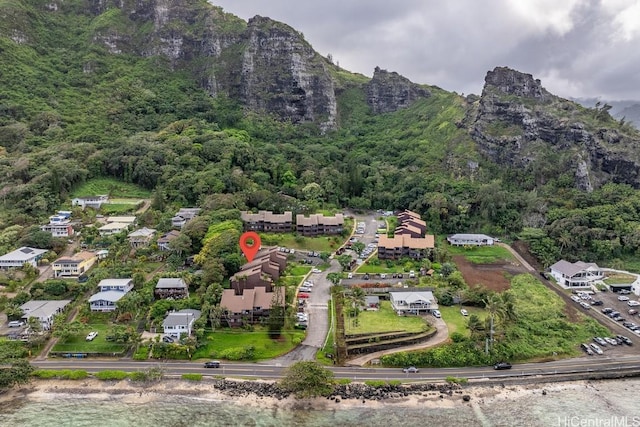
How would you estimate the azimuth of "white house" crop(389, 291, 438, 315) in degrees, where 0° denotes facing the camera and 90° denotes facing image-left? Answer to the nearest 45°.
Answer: approximately 0°

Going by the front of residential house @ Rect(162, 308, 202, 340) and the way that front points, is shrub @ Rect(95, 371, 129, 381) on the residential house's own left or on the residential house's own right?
on the residential house's own right

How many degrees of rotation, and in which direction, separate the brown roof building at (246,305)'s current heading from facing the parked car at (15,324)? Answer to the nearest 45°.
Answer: approximately 90° to its right

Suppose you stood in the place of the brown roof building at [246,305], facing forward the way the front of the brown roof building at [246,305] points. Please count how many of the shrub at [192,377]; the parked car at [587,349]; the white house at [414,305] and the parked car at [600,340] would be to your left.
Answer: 3

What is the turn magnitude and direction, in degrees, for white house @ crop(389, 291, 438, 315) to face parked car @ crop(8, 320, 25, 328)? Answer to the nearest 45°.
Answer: approximately 90° to its right

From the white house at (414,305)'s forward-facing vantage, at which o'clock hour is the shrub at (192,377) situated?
The shrub is roughly at 2 o'clock from the white house.

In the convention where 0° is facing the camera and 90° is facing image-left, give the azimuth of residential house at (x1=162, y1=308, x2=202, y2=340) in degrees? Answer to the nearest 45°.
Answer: approximately 0°

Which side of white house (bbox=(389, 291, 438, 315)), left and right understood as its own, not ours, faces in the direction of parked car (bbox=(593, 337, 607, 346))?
left

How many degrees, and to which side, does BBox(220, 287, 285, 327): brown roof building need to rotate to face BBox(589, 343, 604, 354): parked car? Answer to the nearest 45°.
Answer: approximately 90° to its left

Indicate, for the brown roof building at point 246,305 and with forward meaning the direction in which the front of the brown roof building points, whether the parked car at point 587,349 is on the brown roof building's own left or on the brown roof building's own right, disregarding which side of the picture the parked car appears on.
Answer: on the brown roof building's own left

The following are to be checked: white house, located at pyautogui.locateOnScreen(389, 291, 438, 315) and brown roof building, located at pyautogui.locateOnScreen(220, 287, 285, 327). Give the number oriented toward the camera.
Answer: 2
